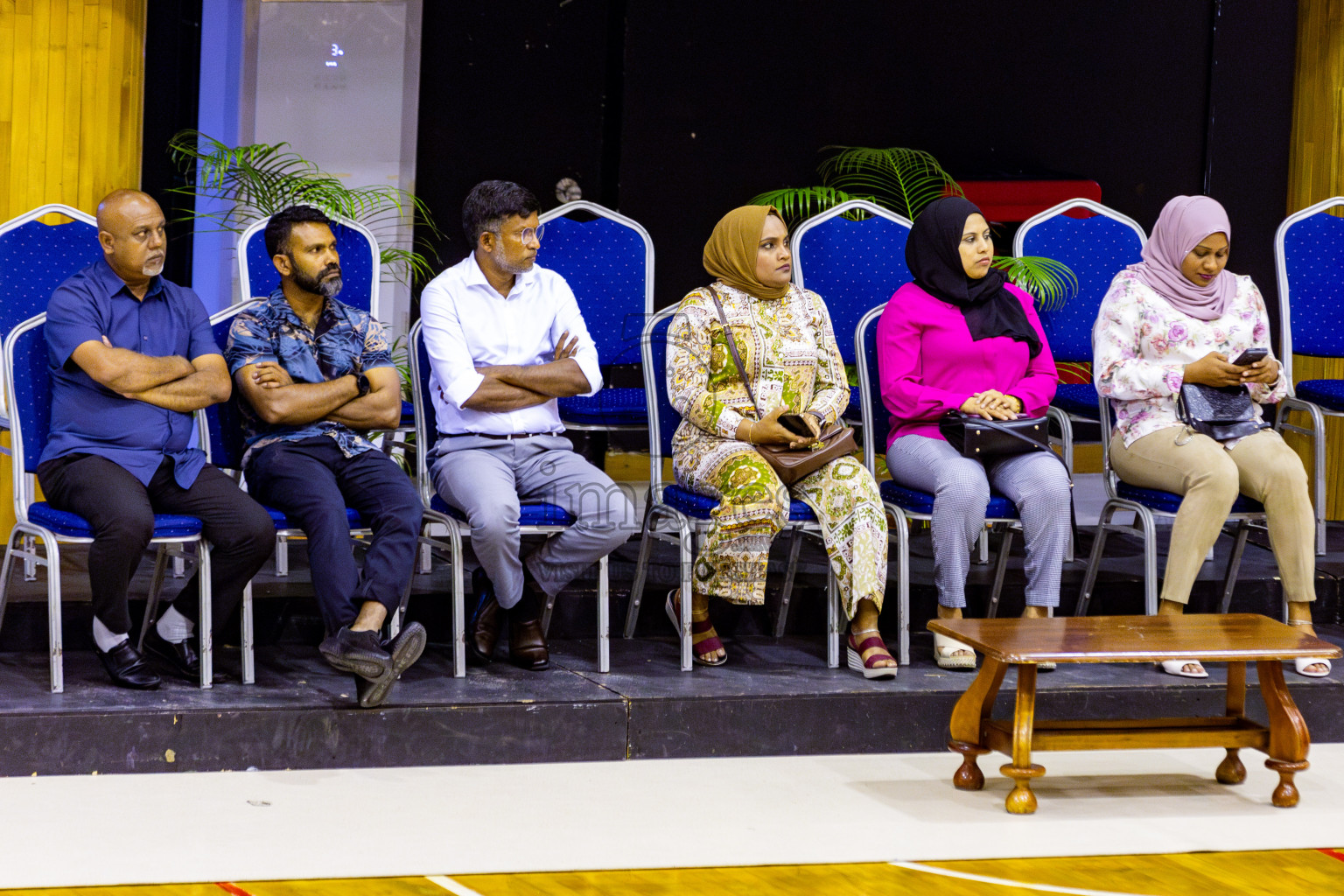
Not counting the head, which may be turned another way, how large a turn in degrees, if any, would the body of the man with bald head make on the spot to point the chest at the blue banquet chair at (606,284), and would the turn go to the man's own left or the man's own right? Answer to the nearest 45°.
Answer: approximately 90° to the man's own left

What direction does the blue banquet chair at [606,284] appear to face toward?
toward the camera

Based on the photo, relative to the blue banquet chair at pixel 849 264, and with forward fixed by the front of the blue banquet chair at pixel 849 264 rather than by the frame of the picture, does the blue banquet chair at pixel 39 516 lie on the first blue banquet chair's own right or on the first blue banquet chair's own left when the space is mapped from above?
on the first blue banquet chair's own right

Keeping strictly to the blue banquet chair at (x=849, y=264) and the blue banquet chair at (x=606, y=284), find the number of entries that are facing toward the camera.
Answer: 2

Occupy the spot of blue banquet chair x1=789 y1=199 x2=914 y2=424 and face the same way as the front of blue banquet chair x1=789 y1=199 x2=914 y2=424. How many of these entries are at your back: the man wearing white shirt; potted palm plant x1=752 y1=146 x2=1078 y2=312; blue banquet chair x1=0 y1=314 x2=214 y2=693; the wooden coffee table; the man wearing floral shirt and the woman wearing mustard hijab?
1

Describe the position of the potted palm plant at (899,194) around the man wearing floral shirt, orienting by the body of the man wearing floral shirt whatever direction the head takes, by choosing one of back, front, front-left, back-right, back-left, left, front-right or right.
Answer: left

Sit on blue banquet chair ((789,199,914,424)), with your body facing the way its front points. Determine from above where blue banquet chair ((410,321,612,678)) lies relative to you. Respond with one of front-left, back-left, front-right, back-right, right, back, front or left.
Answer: front-right

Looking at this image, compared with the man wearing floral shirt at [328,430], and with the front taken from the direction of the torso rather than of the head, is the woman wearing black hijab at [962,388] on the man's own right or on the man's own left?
on the man's own left

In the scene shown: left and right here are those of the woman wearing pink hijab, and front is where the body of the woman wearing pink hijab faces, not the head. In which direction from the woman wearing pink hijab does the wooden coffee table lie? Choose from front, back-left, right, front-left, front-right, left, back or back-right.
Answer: front-right

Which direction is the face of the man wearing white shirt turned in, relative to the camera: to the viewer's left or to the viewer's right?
to the viewer's right

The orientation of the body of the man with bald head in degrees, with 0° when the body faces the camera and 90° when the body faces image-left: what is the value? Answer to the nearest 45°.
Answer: approximately 315°

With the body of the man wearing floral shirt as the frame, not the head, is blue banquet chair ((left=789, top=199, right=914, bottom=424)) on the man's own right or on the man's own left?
on the man's own left

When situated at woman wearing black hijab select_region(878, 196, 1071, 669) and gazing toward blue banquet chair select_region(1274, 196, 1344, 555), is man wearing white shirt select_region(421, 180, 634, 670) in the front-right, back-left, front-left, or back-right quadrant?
back-left

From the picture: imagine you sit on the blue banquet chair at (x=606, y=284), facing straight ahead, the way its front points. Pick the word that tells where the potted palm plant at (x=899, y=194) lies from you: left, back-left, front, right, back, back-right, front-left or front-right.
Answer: back-left

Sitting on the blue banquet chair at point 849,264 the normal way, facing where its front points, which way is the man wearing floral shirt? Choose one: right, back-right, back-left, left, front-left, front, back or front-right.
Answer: front-right

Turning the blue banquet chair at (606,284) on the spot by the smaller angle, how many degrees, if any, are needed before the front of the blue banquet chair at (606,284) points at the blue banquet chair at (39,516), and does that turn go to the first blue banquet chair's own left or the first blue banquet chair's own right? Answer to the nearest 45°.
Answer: approximately 45° to the first blue banquet chair's own right

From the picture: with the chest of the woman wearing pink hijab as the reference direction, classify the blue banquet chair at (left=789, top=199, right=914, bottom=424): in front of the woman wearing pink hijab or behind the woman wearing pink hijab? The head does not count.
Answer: behind

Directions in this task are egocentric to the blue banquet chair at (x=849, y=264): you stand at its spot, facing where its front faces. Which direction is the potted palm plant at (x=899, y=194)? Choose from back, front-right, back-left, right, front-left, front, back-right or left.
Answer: back

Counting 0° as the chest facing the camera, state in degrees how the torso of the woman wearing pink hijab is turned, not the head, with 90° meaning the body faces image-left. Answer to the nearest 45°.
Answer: approximately 315°
